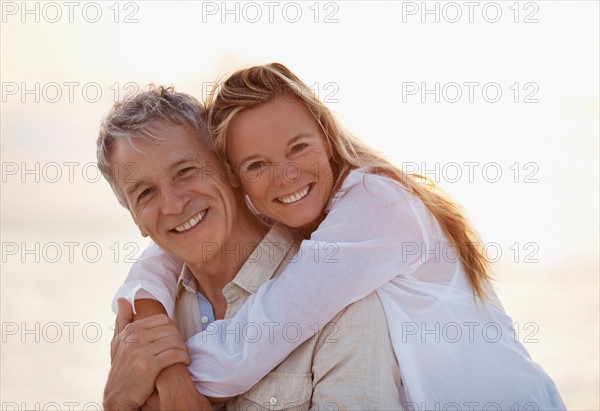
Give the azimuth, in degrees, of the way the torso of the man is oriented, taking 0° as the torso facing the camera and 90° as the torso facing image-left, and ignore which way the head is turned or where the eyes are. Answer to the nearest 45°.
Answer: approximately 45°

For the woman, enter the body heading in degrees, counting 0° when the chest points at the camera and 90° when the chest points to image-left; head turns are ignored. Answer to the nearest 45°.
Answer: approximately 90°
